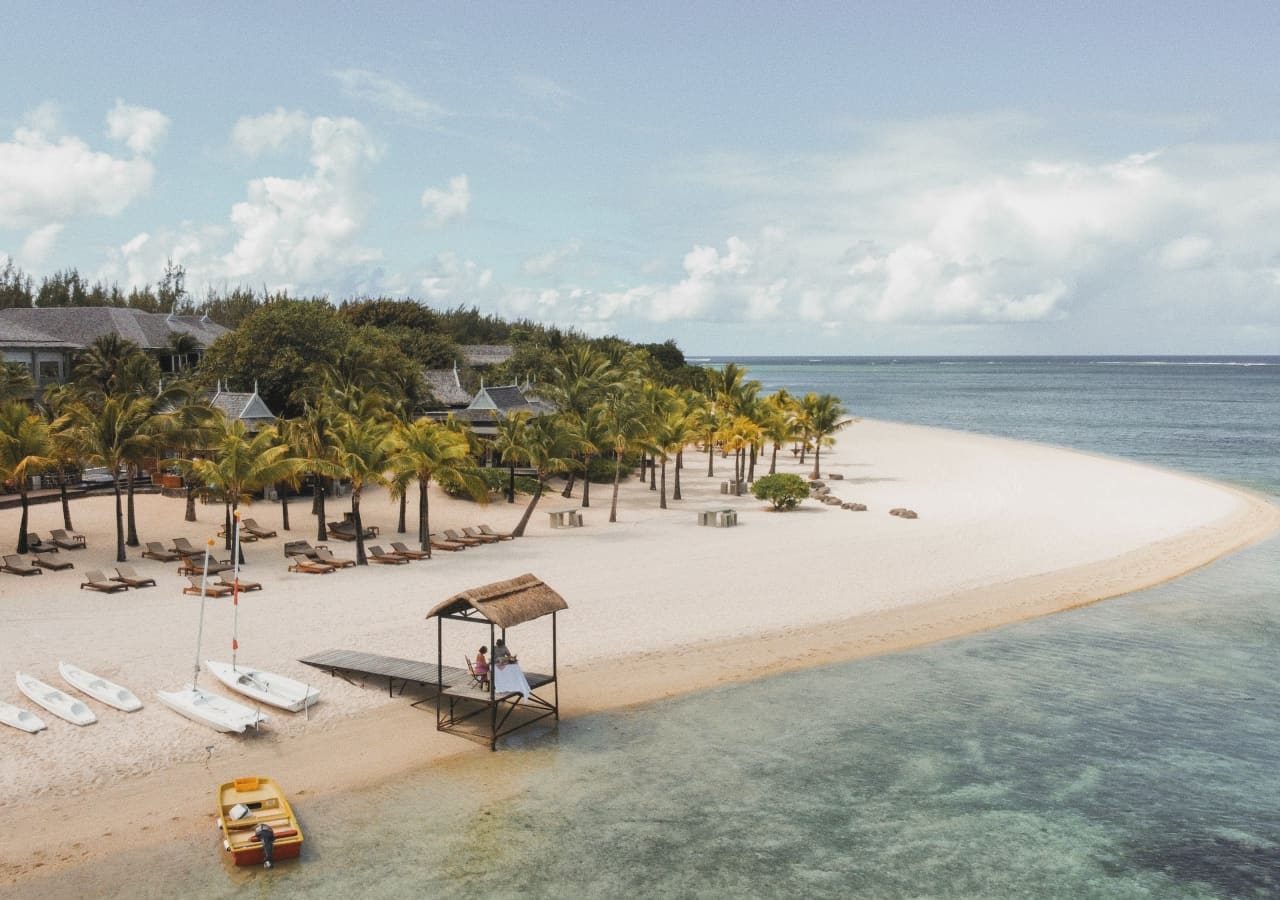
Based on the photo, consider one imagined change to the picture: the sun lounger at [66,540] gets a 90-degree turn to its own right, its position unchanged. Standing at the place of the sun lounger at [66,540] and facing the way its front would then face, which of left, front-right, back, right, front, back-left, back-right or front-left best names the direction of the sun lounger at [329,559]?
front-left

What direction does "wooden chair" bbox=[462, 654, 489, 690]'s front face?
to the viewer's right

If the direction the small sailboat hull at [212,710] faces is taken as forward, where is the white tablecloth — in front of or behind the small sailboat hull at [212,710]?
behind

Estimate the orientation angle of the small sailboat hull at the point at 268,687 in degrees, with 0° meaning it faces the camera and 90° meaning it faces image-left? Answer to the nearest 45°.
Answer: approximately 135°

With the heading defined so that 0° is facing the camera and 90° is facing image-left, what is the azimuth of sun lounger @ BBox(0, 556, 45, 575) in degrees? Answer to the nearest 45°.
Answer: approximately 315°

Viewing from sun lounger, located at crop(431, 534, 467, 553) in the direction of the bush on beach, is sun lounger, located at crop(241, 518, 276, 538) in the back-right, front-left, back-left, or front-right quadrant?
back-left

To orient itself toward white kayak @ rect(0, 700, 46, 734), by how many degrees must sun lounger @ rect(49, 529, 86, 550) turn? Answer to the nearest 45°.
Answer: approximately 90° to its right

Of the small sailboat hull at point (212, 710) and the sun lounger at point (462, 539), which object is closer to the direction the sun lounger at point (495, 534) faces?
the small sailboat hull

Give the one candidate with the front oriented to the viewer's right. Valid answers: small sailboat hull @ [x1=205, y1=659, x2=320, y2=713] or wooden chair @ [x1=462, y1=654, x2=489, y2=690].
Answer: the wooden chair

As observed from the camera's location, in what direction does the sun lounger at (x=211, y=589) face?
facing to the right of the viewer

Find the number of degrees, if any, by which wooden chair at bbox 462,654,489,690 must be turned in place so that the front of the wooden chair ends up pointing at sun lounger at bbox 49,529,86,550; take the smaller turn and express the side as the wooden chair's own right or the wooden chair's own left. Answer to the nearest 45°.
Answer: approximately 135° to the wooden chair's own left

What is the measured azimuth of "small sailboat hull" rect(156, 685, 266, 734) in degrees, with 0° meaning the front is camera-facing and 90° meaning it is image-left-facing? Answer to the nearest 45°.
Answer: approximately 135°

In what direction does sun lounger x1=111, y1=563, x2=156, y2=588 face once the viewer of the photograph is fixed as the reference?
facing the viewer and to the right of the viewer

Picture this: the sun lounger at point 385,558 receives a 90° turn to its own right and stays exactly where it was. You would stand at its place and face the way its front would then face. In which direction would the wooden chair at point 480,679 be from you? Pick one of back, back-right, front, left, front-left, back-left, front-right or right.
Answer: front-left

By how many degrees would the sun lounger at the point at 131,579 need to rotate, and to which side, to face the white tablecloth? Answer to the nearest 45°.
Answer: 0° — it already faces it

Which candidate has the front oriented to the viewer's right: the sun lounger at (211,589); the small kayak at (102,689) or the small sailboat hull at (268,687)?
the sun lounger

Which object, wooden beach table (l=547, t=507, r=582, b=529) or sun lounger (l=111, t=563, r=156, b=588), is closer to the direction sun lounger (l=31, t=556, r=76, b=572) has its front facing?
the sun lounger

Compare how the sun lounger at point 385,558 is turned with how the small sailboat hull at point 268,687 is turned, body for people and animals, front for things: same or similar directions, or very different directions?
very different directions

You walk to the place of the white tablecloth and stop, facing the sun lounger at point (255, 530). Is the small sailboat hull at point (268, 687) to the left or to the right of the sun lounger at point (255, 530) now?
left
